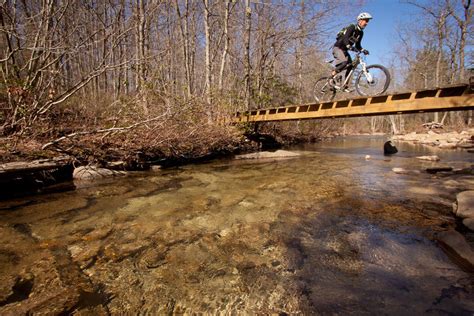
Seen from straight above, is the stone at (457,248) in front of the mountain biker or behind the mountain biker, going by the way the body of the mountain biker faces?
in front

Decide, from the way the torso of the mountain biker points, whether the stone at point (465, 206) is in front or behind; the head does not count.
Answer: in front

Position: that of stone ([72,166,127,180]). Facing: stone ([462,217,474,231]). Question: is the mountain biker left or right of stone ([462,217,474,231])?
left
